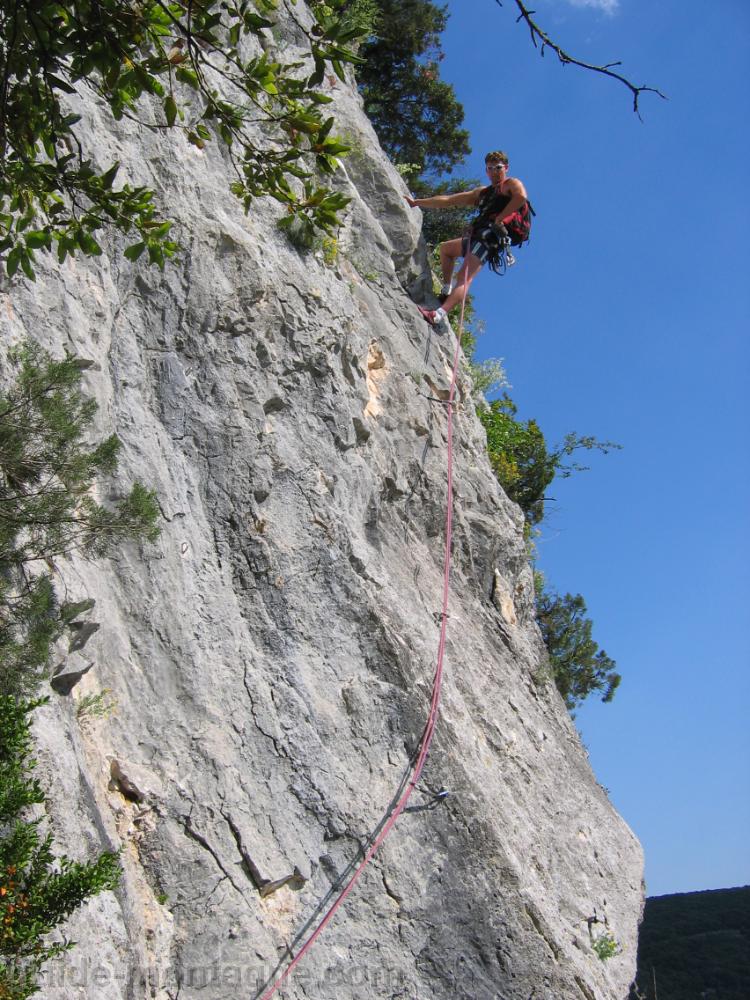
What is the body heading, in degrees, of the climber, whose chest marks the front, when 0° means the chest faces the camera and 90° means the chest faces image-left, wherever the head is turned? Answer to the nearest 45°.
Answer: approximately 45°
